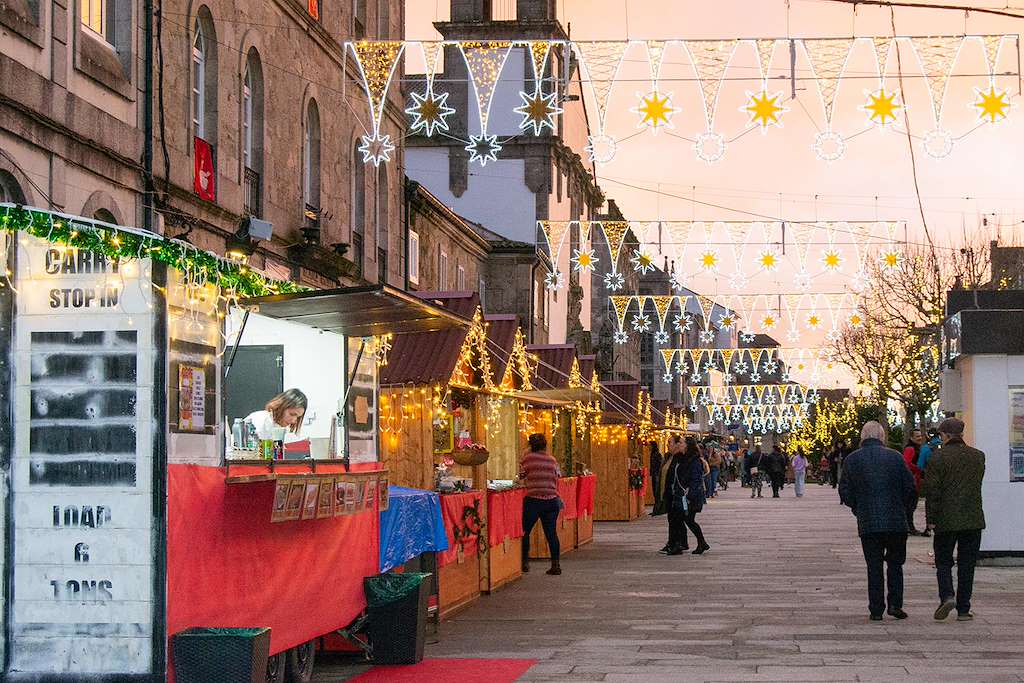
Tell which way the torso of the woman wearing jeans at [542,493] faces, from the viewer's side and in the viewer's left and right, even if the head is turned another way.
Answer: facing away from the viewer

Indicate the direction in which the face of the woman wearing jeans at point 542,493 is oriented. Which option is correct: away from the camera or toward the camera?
away from the camera

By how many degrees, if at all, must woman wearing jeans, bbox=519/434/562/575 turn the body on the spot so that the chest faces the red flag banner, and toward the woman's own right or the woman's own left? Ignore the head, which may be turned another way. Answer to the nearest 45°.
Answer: approximately 90° to the woman's own left

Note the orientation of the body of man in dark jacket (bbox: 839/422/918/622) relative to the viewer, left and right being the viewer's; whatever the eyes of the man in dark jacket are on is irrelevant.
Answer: facing away from the viewer

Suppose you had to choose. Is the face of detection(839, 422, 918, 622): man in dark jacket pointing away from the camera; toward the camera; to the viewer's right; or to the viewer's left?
away from the camera

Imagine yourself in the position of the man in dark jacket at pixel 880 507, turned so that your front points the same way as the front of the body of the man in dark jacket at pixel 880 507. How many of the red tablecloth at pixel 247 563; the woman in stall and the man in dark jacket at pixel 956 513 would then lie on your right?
1

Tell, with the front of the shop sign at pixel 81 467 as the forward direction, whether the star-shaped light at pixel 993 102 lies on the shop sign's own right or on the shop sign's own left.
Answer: on the shop sign's own left

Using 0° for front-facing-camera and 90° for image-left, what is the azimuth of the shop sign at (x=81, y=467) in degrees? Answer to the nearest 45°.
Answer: approximately 0°

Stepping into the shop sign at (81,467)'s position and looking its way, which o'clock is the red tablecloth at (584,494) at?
The red tablecloth is roughly at 7 o'clock from the shop sign.
